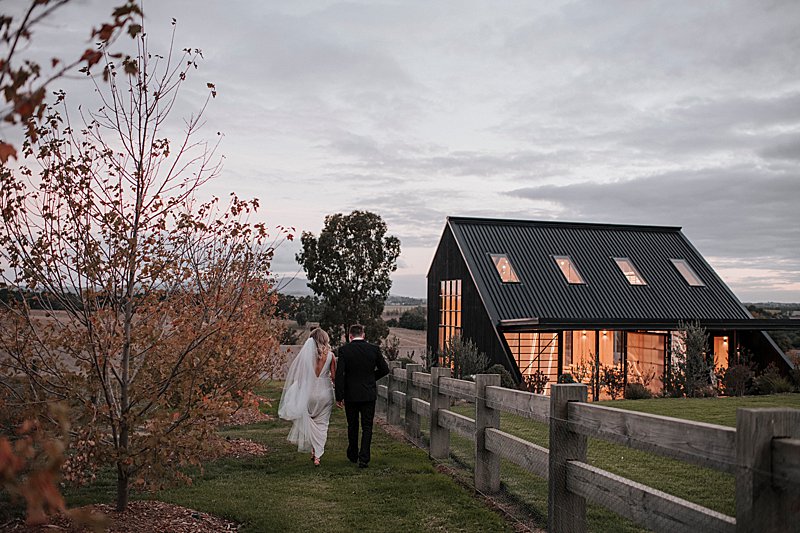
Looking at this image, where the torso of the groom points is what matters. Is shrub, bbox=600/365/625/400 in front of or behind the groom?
in front

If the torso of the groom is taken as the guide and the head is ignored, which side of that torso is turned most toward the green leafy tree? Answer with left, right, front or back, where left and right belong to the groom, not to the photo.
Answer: front

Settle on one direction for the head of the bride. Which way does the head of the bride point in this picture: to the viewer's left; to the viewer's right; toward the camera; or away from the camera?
away from the camera

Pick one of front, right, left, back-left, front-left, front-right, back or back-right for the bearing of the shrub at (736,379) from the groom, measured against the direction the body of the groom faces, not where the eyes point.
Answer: front-right

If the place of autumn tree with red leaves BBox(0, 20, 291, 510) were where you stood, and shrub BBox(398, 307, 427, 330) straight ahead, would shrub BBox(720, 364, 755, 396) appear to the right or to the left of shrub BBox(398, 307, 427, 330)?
right

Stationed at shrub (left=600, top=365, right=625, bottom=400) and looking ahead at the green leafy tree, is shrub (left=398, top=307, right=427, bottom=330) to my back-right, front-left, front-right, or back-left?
front-right

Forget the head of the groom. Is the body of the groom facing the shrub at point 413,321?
yes

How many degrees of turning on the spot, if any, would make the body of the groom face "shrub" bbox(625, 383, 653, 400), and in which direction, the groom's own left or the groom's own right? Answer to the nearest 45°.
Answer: approximately 45° to the groom's own right

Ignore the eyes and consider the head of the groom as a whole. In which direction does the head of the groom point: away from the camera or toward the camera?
away from the camera

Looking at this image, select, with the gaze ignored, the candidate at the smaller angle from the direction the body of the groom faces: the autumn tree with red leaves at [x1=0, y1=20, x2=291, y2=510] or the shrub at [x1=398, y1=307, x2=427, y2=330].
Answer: the shrub

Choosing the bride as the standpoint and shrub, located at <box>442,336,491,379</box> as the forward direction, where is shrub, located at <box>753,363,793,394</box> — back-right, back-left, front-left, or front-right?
front-right

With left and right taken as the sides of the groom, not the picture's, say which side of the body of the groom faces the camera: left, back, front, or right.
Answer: back
